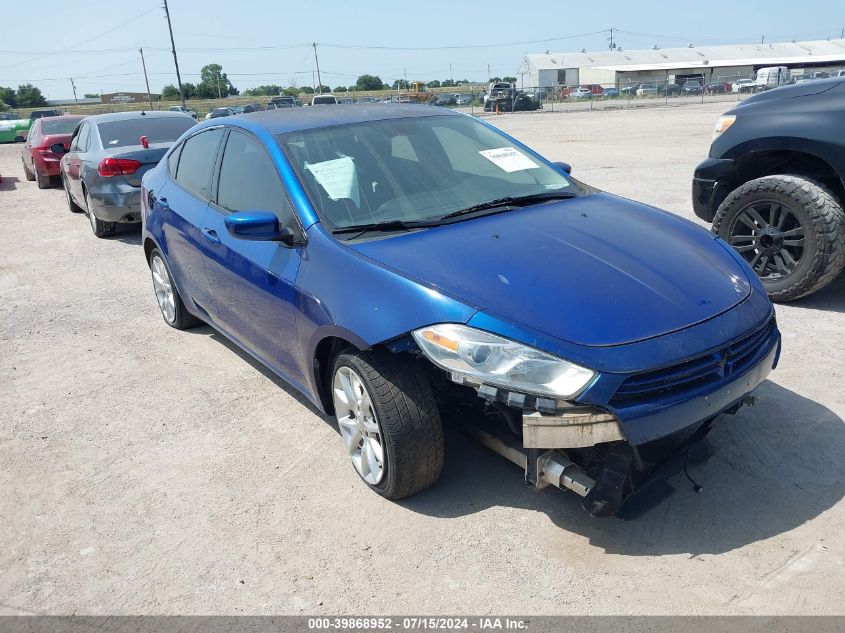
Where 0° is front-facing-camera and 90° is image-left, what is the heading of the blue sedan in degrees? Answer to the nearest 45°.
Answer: approximately 315°

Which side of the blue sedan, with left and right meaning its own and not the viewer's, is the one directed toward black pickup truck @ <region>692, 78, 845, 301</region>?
left

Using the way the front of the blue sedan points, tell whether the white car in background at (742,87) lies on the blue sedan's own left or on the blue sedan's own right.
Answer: on the blue sedan's own left

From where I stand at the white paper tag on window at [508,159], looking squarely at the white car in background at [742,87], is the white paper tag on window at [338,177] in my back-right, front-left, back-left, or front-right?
back-left

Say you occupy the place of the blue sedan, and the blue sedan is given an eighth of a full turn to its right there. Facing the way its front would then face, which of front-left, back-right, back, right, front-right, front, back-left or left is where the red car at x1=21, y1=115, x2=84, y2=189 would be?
back-right
